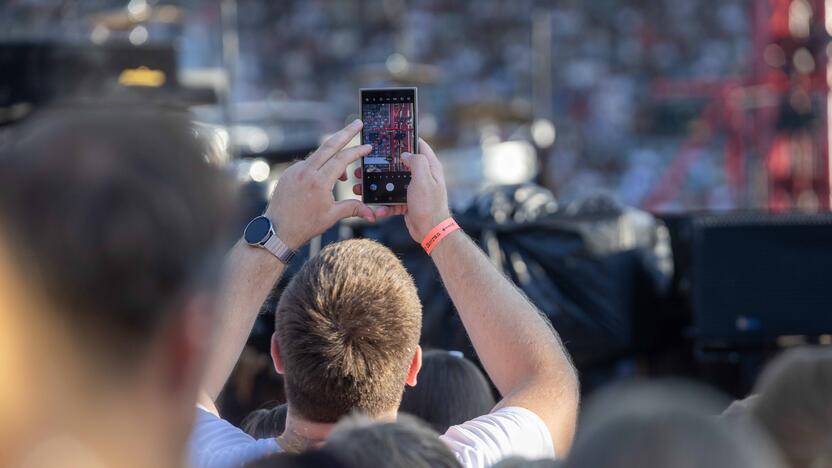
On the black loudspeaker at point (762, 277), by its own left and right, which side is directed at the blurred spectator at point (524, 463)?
front

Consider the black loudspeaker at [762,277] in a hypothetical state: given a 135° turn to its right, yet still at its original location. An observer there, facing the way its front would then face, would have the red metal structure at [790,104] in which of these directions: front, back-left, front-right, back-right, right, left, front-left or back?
front-right

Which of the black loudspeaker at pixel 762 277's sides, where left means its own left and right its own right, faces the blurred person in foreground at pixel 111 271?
front

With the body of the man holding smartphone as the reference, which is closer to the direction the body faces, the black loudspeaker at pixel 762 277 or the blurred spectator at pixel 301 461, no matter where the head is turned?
the black loudspeaker

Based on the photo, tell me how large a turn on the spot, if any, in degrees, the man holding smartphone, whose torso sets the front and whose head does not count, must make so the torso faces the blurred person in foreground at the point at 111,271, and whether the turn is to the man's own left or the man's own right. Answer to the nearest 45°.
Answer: approximately 180°

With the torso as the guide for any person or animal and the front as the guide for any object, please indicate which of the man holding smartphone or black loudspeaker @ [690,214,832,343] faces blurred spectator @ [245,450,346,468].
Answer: the black loudspeaker

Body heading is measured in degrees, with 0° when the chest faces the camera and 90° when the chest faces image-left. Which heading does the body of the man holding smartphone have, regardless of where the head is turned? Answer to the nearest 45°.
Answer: approximately 180°

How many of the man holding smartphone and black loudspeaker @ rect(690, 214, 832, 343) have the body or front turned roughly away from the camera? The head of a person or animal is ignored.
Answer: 1

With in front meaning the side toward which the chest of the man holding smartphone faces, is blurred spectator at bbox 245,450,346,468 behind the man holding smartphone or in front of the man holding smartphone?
behind

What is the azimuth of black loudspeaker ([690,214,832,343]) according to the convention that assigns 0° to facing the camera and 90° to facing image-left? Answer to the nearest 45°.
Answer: approximately 0°

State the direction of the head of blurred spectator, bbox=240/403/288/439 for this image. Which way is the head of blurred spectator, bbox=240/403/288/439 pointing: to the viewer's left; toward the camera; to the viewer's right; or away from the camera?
away from the camera

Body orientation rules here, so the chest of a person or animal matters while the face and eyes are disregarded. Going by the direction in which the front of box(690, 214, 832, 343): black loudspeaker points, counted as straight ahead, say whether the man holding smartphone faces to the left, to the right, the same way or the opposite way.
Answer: the opposite way

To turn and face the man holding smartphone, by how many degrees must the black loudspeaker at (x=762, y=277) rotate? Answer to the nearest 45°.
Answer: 0° — it already faces them

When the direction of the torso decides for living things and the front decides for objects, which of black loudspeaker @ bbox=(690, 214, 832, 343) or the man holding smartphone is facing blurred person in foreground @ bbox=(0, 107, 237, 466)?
the black loudspeaker

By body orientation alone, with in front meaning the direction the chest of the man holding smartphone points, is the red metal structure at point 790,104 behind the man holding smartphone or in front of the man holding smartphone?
in front

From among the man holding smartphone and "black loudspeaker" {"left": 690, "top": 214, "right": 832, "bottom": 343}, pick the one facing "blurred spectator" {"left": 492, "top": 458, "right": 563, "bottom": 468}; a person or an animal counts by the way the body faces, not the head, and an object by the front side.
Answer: the black loudspeaker
